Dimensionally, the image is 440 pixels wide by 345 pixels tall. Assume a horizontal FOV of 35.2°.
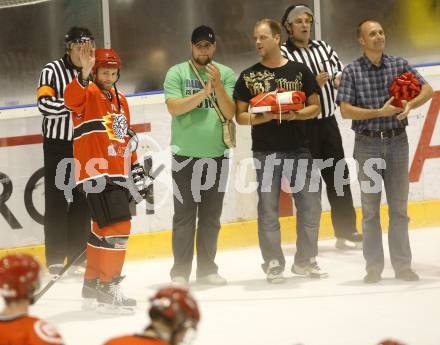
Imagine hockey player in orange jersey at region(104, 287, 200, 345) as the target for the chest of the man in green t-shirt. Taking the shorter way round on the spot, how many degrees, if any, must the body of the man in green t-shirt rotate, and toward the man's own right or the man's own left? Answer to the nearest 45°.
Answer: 0° — they already face them

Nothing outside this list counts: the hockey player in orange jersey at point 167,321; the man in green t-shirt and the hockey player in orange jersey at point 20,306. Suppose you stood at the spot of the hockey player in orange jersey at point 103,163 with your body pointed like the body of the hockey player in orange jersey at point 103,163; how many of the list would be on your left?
1

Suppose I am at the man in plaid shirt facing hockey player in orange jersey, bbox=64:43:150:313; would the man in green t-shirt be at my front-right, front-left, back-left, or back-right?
front-right

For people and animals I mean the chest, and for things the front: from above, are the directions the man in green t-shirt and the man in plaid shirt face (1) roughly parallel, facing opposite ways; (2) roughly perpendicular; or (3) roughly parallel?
roughly parallel

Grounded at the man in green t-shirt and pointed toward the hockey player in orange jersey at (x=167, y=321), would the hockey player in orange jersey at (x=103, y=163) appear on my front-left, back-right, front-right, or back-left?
front-right

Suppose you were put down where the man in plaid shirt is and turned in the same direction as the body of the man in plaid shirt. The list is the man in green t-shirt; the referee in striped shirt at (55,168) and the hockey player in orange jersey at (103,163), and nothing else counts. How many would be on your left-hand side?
0

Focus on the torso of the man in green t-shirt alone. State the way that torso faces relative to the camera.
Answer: toward the camera

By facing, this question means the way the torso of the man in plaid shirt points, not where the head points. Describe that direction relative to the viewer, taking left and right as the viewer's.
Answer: facing the viewer

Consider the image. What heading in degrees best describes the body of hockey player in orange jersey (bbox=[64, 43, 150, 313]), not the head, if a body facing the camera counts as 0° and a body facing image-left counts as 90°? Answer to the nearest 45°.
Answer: approximately 315°

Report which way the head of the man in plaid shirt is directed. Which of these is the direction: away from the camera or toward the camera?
toward the camera

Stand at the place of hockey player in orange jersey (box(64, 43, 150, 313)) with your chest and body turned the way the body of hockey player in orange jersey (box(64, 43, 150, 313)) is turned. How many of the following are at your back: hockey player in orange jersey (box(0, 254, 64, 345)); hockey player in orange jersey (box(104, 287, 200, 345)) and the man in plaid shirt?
0

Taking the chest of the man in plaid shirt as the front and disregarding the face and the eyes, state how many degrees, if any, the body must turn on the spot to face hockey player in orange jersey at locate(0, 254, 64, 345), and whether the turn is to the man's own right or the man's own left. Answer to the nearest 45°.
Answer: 0° — they already face them

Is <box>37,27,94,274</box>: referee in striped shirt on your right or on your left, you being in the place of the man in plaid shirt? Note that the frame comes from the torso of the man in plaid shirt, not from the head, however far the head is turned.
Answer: on your right

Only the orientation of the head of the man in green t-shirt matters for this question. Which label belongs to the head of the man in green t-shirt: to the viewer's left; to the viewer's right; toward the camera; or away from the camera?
toward the camera

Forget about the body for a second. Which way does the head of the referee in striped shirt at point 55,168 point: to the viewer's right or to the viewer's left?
to the viewer's right

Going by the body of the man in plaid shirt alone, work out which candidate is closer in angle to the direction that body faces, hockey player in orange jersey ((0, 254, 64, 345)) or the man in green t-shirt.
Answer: the hockey player in orange jersey

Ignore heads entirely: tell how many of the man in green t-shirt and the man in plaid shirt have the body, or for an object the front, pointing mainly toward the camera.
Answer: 2

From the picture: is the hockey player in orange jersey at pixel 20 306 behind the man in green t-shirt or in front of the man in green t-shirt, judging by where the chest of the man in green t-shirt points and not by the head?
in front
